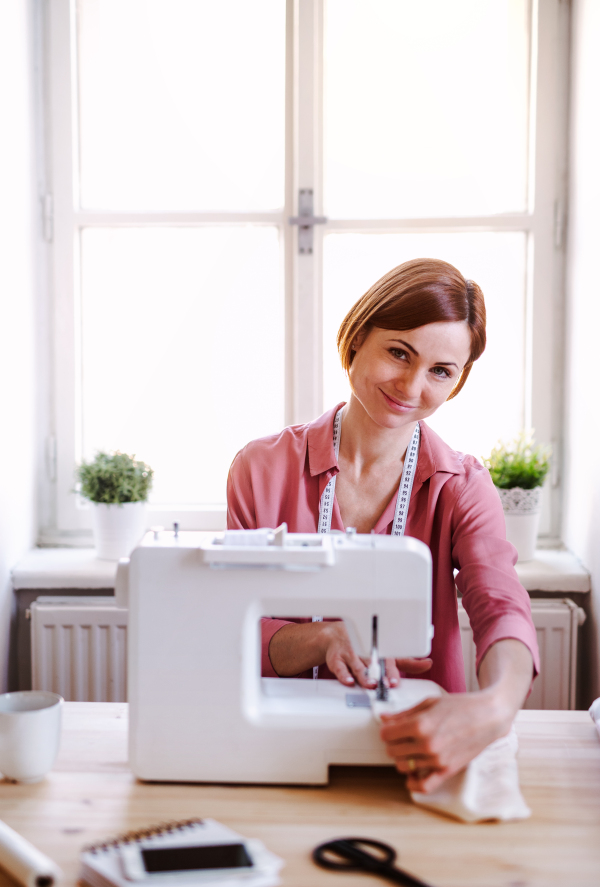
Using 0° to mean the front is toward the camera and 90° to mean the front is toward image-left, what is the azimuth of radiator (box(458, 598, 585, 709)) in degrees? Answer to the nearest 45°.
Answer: approximately 0°

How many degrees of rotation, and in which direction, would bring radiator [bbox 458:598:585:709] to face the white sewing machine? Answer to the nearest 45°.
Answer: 0° — it already faces it

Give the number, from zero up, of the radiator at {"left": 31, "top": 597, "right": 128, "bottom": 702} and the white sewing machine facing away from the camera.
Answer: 1

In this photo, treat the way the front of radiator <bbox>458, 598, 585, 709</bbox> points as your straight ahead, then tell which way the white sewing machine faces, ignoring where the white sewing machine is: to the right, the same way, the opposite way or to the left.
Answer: the opposite way

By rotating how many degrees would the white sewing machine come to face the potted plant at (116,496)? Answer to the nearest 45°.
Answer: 0° — it already faces it

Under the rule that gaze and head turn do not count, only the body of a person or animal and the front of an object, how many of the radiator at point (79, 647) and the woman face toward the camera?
2

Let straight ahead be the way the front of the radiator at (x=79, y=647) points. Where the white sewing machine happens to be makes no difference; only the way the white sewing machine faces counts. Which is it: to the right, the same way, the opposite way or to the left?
the opposite way

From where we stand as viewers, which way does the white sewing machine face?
facing away from the viewer

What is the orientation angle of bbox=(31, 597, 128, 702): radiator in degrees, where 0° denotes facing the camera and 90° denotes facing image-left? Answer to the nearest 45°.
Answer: approximately 0°
